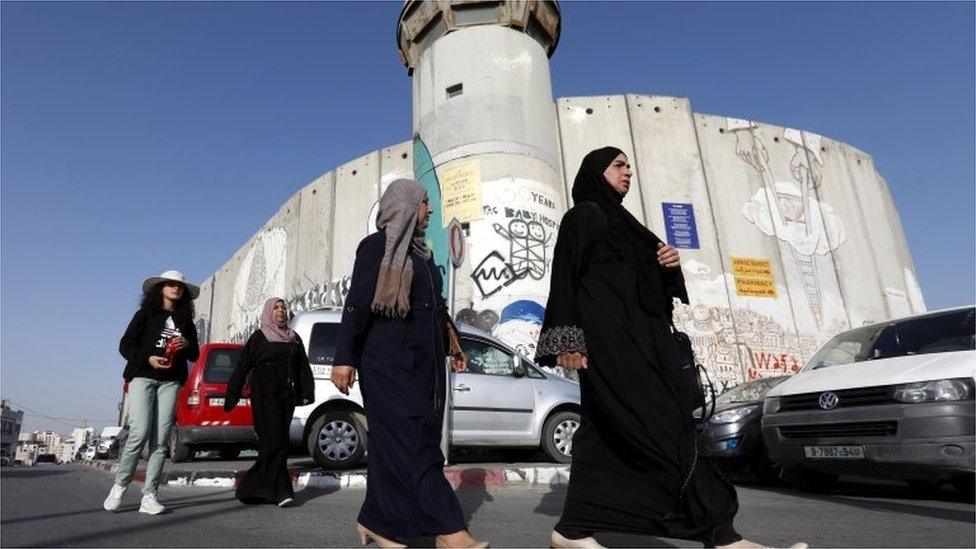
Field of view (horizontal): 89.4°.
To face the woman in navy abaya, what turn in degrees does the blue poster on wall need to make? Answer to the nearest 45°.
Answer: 0° — it already faces them

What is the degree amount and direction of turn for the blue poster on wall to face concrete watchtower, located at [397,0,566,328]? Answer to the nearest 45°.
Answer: approximately 45° to its right

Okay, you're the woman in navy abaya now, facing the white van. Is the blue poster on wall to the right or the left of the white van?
left

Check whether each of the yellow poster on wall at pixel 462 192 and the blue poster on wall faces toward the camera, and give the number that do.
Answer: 2

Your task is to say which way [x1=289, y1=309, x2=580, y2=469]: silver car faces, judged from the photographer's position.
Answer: facing to the right of the viewer

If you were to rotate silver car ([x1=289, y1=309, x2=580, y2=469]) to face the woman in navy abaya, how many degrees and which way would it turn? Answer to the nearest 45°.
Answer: approximately 90° to its right

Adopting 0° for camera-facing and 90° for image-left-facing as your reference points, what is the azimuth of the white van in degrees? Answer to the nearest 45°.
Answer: approximately 45°

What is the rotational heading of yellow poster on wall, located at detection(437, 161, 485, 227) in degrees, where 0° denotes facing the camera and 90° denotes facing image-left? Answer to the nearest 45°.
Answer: approximately 0°

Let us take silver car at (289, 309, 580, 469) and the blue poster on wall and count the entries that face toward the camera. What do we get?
1
